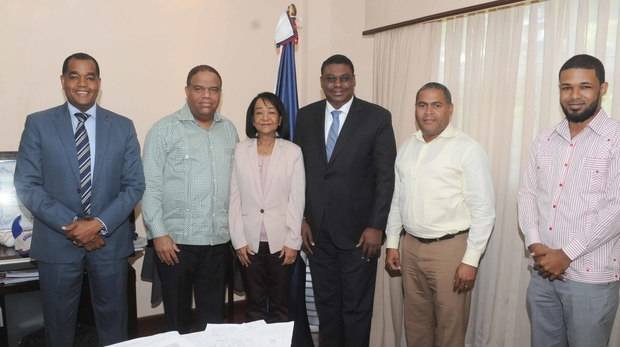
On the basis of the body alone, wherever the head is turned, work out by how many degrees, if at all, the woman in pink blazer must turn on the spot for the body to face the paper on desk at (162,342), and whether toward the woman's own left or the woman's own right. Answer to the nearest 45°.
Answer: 0° — they already face it

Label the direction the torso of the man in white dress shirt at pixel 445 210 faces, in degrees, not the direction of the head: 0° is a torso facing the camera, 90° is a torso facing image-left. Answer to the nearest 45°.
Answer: approximately 45°

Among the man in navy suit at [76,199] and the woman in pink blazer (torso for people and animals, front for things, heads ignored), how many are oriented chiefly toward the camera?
2

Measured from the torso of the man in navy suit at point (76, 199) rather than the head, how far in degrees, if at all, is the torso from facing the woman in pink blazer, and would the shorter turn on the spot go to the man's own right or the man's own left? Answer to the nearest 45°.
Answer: approximately 90° to the man's own left

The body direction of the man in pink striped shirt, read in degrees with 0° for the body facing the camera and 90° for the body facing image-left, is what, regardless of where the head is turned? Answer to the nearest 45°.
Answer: approximately 45°
